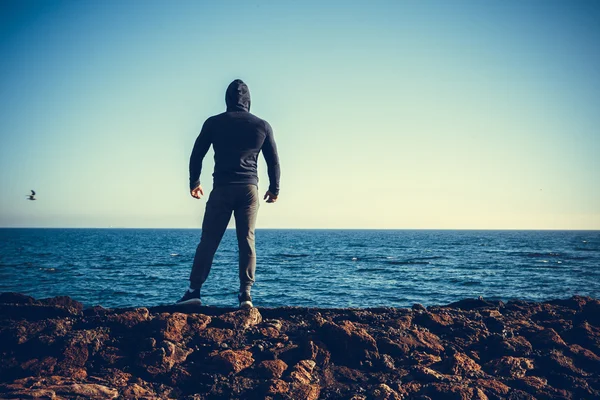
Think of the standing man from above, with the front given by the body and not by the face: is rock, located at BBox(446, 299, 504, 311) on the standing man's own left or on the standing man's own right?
on the standing man's own right

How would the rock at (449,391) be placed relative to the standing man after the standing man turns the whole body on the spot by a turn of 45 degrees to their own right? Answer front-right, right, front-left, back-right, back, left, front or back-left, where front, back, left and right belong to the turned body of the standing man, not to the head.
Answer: right

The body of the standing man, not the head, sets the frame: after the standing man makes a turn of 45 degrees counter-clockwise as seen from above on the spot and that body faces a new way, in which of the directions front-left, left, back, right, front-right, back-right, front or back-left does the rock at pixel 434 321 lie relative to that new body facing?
back-right

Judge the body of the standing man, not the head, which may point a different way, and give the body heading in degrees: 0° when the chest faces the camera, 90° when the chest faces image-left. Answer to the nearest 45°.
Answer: approximately 180°

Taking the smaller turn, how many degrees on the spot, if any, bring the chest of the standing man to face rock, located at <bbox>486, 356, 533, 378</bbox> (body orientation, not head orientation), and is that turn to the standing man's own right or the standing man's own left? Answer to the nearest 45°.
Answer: approximately 135° to the standing man's own right

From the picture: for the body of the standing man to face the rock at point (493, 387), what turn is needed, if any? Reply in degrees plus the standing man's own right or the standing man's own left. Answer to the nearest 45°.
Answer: approximately 135° to the standing man's own right

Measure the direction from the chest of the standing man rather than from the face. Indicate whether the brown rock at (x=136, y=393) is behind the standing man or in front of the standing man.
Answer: behind

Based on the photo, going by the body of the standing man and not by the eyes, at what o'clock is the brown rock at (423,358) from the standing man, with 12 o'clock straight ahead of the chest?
The brown rock is roughly at 4 o'clock from the standing man.

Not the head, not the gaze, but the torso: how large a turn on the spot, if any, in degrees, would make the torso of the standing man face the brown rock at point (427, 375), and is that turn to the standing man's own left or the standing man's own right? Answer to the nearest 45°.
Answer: approximately 135° to the standing man's own right

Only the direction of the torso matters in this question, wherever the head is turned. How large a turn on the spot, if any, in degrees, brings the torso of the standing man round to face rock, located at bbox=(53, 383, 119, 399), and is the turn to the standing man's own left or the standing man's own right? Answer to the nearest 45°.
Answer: approximately 135° to the standing man's own left
